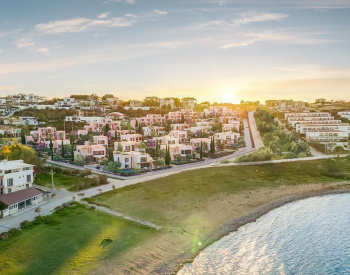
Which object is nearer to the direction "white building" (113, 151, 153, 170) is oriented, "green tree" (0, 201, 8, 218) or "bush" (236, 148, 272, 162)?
the green tree

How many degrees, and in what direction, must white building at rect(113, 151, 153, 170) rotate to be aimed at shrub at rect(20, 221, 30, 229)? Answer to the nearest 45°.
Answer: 0° — it already faces it

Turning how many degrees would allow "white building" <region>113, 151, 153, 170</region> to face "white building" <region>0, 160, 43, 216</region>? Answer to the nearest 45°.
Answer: approximately 45° to its right

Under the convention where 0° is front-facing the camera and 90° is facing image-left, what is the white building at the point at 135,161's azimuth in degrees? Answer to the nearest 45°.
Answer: approximately 0°

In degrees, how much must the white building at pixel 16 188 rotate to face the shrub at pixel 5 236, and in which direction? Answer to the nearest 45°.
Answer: approximately 45° to its right

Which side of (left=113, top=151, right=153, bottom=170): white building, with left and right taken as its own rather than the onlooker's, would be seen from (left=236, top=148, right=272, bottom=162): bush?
left

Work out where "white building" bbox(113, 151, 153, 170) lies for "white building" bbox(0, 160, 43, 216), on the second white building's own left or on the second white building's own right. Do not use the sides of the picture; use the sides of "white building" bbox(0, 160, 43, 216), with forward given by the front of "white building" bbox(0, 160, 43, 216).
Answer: on the second white building's own left

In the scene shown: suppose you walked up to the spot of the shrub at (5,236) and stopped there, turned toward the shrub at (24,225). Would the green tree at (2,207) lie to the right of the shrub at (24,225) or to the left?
left
